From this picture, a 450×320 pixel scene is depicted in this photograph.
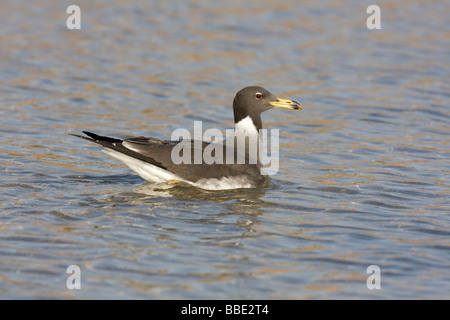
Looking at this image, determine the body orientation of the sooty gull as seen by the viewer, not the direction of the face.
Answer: to the viewer's right
